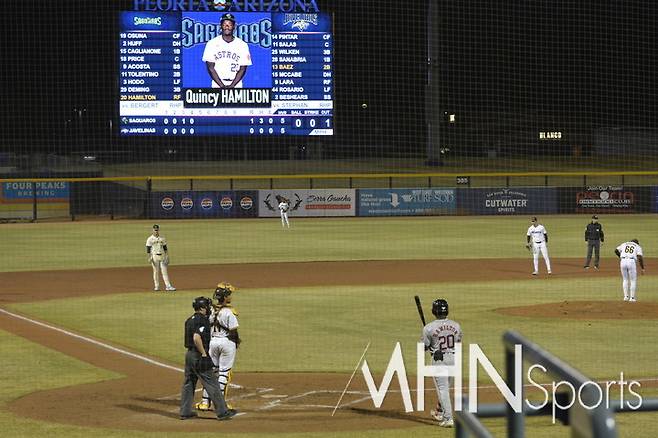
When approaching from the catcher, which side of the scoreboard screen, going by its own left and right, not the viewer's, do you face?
front

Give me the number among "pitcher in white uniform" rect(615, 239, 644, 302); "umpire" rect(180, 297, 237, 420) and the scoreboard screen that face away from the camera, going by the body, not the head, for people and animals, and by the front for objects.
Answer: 1

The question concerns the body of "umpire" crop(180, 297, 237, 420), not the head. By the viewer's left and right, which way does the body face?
facing to the right of the viewer

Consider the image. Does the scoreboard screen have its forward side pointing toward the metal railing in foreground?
yes
